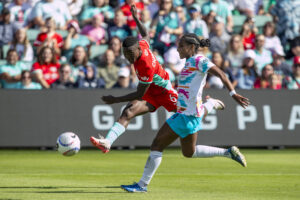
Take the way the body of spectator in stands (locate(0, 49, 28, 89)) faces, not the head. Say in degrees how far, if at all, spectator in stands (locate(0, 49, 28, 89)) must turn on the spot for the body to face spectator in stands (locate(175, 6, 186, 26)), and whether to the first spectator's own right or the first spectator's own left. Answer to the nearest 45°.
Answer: approximately 90° to the first spectator's own left

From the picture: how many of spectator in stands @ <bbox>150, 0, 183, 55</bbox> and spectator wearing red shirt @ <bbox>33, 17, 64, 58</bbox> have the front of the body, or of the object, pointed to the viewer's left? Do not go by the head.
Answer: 0

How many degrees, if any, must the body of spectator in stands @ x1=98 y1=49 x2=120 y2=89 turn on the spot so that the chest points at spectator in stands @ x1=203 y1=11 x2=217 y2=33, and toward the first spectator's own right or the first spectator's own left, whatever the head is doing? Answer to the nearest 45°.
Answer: approximately 135° to the first spectator's own left

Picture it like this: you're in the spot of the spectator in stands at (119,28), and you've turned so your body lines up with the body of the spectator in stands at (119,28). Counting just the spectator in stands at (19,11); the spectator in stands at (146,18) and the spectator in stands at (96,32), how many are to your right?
2

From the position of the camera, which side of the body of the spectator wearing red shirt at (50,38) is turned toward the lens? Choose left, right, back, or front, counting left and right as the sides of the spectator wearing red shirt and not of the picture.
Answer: front

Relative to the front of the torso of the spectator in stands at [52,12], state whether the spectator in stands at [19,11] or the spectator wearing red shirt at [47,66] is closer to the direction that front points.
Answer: the spectator wearing red shirt

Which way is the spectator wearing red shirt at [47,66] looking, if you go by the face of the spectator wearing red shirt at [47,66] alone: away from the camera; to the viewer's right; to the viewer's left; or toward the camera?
toward the camera

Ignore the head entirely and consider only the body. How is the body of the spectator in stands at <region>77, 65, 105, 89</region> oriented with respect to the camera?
toward the camera

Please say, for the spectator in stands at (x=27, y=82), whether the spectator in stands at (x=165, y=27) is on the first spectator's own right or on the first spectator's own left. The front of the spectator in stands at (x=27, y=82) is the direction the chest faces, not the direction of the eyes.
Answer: on the first spectator's own left

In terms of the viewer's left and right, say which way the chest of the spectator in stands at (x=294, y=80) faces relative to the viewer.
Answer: facing the viewer

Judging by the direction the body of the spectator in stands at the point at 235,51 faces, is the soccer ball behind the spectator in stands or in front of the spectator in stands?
in front

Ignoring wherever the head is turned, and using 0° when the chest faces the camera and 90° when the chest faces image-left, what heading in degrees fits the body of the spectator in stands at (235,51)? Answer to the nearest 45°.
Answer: approximately 0°

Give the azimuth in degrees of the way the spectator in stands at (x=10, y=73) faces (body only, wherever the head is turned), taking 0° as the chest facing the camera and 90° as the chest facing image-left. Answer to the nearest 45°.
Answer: approximately 0°

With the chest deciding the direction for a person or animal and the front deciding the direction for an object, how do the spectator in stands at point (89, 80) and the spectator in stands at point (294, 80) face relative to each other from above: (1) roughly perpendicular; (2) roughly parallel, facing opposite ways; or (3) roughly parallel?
roughly parallel
